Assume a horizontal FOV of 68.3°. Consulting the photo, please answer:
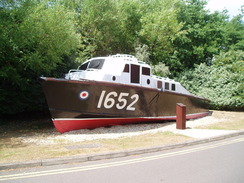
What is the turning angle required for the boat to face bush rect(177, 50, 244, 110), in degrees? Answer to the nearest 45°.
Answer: approximately 180°

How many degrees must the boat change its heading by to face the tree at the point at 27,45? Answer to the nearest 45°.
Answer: approximately 45° to its right

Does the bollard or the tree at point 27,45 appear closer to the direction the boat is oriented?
the tree

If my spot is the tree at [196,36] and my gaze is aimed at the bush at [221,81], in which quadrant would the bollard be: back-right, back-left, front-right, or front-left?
front-right

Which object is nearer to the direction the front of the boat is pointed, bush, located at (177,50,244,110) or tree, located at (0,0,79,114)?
the tree

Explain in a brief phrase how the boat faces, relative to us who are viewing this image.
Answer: facing the viewer and to the left of the viewer

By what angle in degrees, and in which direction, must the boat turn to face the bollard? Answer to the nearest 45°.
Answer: approximately 135° to its left
